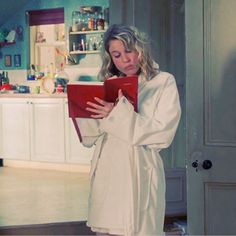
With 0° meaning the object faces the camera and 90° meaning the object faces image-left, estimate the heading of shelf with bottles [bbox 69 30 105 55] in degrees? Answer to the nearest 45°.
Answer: approximately 0°

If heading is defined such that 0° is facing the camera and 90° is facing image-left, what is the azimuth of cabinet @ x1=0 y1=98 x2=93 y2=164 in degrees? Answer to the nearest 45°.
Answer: approximately 0°

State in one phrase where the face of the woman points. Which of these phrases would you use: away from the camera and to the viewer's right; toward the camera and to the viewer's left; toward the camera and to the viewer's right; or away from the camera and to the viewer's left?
toward the camera and to the viewer's left

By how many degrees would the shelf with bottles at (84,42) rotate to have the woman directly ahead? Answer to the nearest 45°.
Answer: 0° — it already faces them

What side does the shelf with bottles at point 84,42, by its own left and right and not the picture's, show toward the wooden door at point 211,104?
front

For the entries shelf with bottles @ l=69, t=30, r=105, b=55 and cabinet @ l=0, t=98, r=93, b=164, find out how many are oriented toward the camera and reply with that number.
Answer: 2
